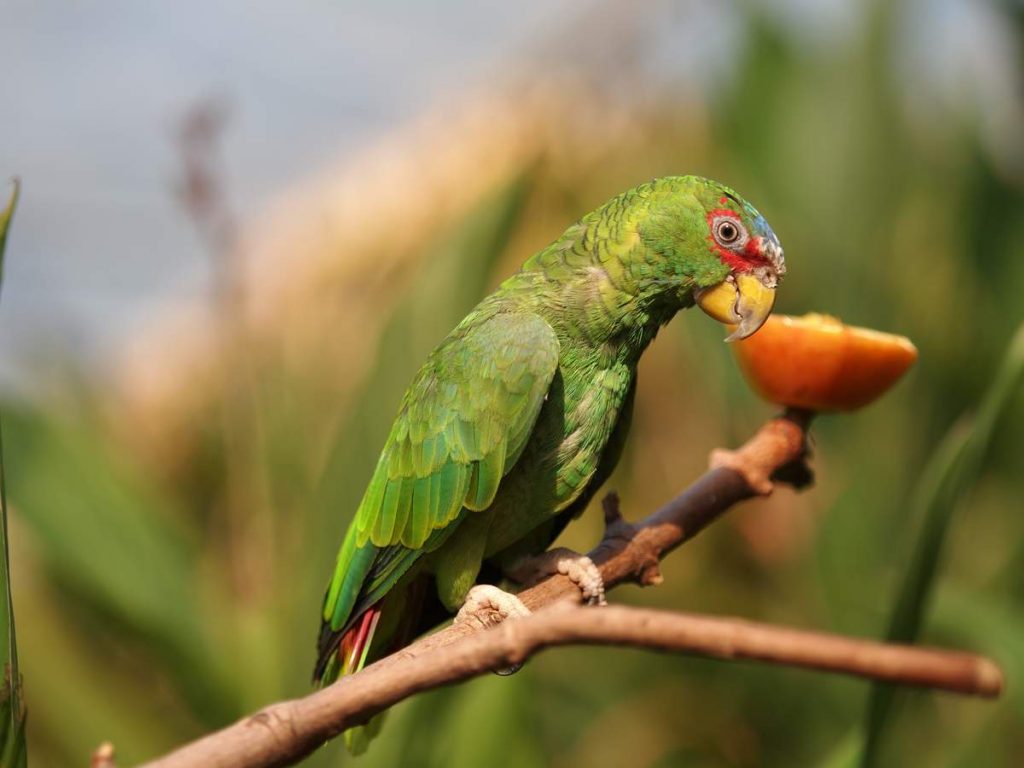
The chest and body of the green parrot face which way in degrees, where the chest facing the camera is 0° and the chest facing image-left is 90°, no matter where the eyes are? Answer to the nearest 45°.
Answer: approximately 270°
